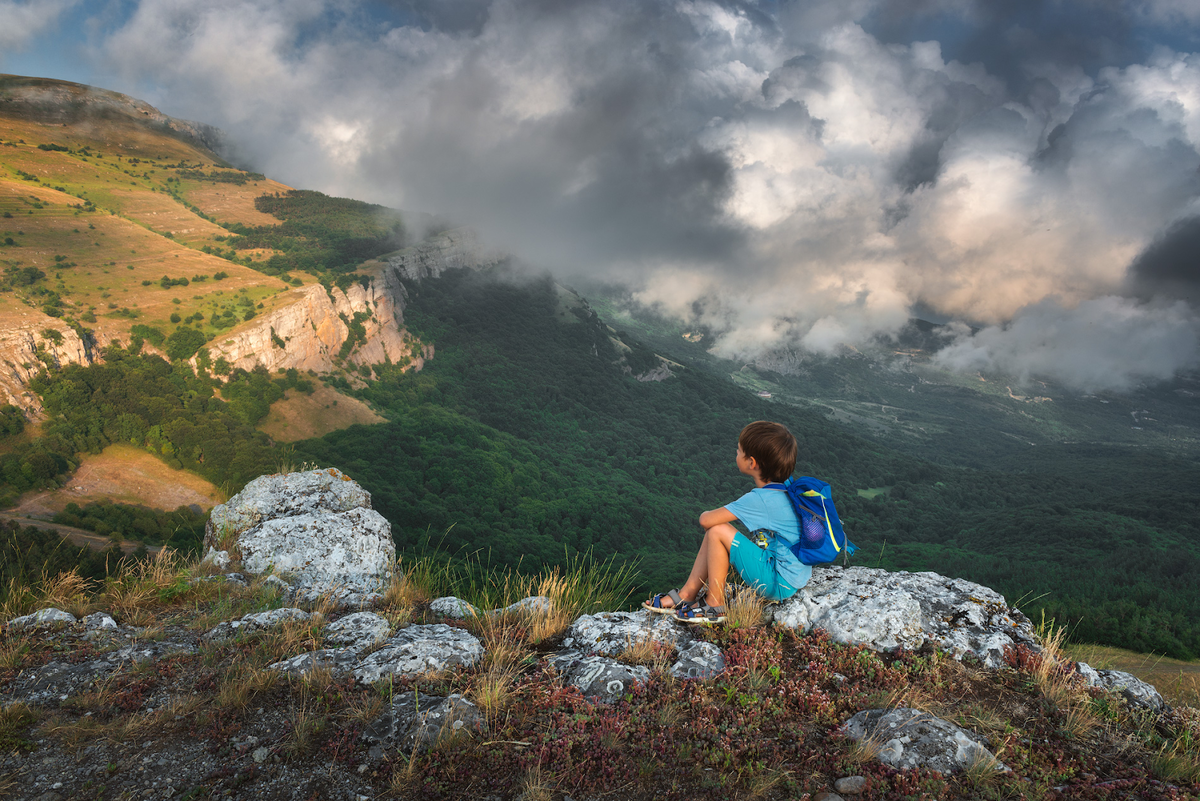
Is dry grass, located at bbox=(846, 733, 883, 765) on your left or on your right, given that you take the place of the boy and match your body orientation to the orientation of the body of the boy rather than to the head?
on your left

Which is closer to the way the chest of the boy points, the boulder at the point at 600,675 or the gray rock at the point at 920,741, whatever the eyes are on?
the boulder

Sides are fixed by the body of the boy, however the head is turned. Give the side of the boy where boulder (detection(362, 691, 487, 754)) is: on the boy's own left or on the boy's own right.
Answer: on the boy's own left

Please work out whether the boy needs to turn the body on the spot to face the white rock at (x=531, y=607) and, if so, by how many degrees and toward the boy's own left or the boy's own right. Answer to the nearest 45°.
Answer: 0° — they already face it

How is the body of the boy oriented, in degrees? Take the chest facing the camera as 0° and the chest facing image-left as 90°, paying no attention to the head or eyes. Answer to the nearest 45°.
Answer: approximately 90°

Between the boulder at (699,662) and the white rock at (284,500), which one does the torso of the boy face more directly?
the white rock

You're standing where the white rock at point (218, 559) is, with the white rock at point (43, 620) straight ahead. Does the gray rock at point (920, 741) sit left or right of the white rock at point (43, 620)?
left

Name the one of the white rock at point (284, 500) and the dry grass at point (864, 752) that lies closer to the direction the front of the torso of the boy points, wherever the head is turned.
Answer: the white rock

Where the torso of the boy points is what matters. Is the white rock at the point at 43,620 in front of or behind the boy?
in front

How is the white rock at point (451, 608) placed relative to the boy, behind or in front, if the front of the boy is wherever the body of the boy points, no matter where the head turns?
in front

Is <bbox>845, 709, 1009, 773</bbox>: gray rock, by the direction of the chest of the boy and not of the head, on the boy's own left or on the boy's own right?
on the boy's own left

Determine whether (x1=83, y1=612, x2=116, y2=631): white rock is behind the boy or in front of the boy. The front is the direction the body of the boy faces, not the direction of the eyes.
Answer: in front

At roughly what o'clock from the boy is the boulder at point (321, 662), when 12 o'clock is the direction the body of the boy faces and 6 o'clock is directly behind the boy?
The boulder is roughly at 11 o'clock from the boy.
